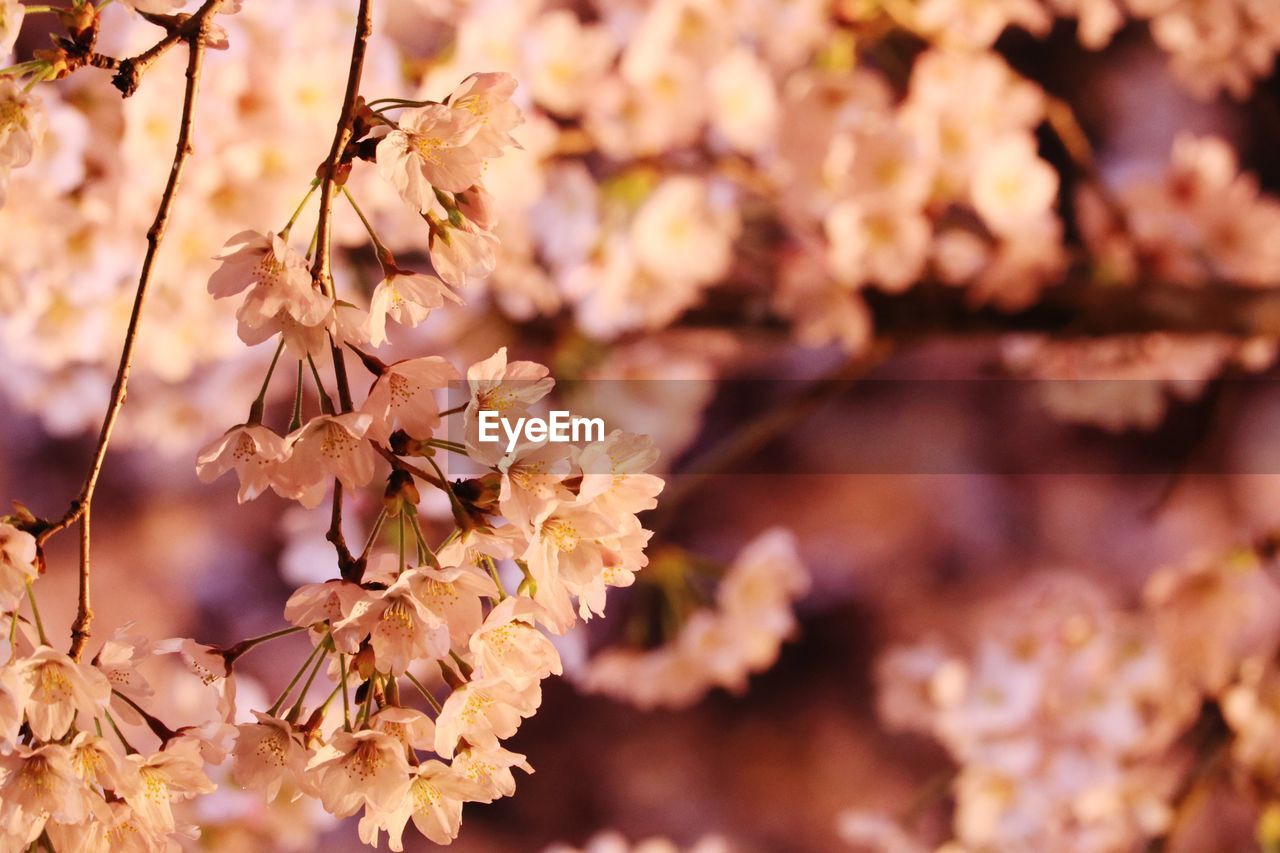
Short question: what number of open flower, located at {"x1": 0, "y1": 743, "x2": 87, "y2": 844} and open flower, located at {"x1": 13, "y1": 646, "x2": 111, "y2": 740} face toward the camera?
2

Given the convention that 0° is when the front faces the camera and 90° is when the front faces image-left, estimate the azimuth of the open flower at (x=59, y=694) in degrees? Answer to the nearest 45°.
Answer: approximately 0°
